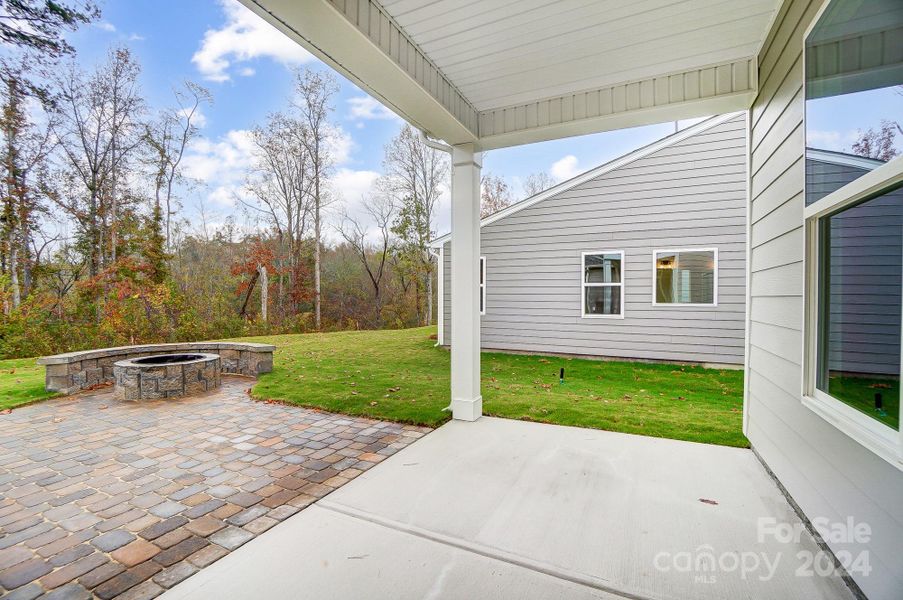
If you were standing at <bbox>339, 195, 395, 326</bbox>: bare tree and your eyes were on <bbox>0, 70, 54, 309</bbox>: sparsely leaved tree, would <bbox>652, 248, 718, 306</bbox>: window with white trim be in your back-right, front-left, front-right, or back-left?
front-left

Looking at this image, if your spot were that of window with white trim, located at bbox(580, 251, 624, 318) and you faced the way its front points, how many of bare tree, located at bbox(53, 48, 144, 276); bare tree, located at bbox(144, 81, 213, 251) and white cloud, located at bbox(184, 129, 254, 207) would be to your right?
3

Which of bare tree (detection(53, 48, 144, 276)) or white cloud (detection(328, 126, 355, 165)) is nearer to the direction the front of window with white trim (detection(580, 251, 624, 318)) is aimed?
the bare tree

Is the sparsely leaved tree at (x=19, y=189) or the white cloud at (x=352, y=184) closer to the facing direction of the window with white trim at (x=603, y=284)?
the sparsely leaved tree

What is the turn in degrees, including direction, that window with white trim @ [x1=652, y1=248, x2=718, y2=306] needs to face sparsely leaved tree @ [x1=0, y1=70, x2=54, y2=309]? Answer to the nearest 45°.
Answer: approximately 45° to its right

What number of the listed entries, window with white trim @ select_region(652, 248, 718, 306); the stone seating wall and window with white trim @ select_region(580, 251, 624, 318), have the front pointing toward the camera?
3

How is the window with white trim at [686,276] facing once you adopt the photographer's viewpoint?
facing the viewer

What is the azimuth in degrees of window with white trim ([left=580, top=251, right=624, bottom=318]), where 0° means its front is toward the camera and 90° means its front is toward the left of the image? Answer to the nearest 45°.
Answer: approximately 0°

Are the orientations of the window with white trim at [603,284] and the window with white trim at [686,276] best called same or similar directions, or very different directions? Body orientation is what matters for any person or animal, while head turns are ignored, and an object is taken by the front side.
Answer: same or similar directions

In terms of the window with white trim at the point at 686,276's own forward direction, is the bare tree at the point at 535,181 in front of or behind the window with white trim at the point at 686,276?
behind

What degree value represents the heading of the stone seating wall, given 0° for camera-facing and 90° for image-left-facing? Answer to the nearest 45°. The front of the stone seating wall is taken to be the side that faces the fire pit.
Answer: approximately 0°
